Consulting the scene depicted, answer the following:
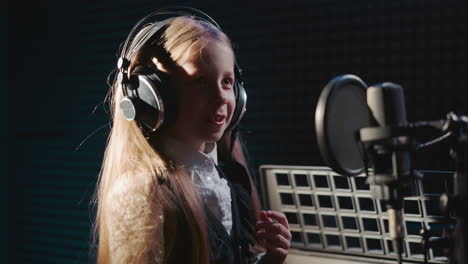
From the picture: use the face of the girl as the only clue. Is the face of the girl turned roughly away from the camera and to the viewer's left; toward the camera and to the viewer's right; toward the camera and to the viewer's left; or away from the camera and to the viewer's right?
toward the camera and to the viewer's right

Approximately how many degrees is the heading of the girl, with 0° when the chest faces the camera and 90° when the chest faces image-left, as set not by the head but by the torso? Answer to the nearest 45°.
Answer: approximately 315°
